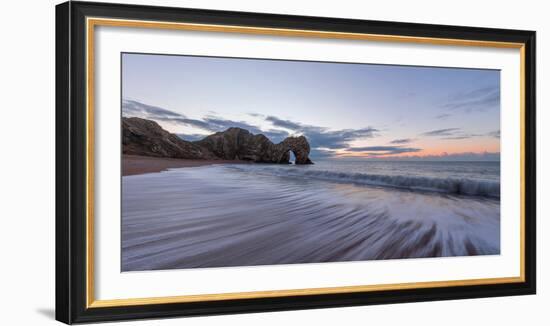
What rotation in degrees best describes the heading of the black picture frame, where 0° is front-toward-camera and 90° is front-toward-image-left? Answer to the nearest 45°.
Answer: approximately 315°
